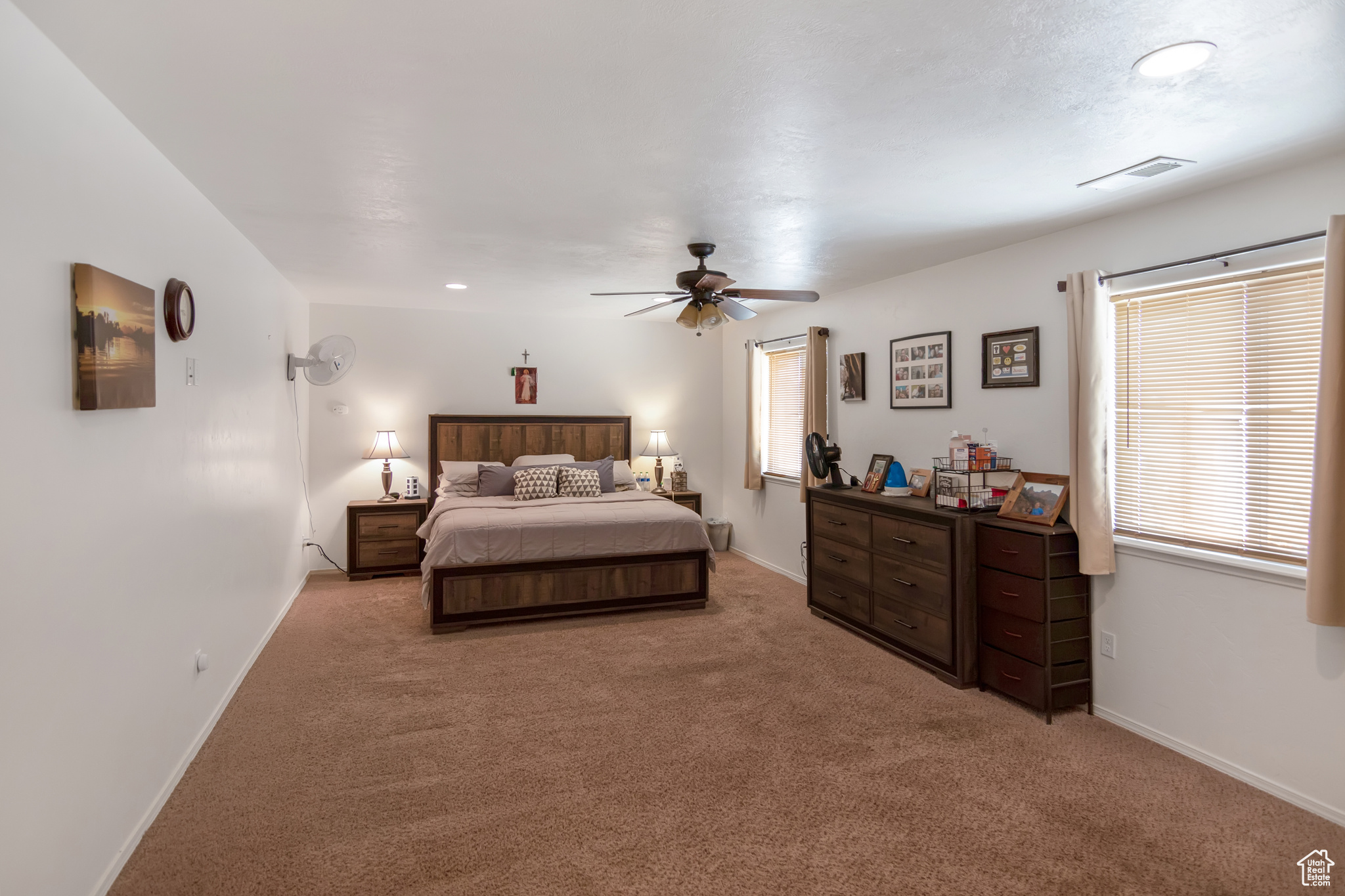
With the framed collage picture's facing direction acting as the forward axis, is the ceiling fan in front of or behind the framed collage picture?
in front

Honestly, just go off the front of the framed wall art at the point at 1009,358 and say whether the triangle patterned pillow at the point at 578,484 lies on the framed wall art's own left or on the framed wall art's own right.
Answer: on the framed wall art's own right

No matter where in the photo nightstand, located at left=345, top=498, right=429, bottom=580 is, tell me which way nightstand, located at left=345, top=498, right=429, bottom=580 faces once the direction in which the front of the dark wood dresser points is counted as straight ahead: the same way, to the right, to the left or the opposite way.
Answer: to the left

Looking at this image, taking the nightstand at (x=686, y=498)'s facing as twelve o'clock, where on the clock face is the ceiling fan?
The ceiling fan is roughly at 12 o'clock from the nightstand.

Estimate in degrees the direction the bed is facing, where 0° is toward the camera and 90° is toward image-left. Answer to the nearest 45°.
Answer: approximately 0°

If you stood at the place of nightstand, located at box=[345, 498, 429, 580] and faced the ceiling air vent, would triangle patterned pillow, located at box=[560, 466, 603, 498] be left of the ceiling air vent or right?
left

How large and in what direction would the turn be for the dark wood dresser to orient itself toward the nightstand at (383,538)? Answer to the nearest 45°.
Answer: approximately 45° to its right

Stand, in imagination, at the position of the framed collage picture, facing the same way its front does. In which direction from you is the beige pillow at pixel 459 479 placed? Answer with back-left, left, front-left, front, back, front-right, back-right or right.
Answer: front-right

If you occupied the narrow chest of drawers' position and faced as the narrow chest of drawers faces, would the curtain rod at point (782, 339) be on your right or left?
on your right

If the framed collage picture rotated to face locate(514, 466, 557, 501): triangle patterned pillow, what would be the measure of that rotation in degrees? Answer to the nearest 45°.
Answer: approximately 45° to its right

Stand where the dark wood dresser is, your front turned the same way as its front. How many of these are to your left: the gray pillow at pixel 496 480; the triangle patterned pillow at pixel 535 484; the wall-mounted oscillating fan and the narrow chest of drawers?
1

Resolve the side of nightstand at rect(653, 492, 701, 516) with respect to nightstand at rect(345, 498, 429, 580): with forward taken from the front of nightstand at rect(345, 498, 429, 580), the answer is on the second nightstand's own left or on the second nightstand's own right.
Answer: on the second nightstand's own left

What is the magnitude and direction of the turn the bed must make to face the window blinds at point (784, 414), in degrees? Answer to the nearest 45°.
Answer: approximately 135° to its left

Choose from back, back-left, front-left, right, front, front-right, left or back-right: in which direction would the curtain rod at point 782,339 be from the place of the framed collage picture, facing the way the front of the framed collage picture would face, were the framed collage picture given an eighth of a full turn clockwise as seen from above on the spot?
front-right
